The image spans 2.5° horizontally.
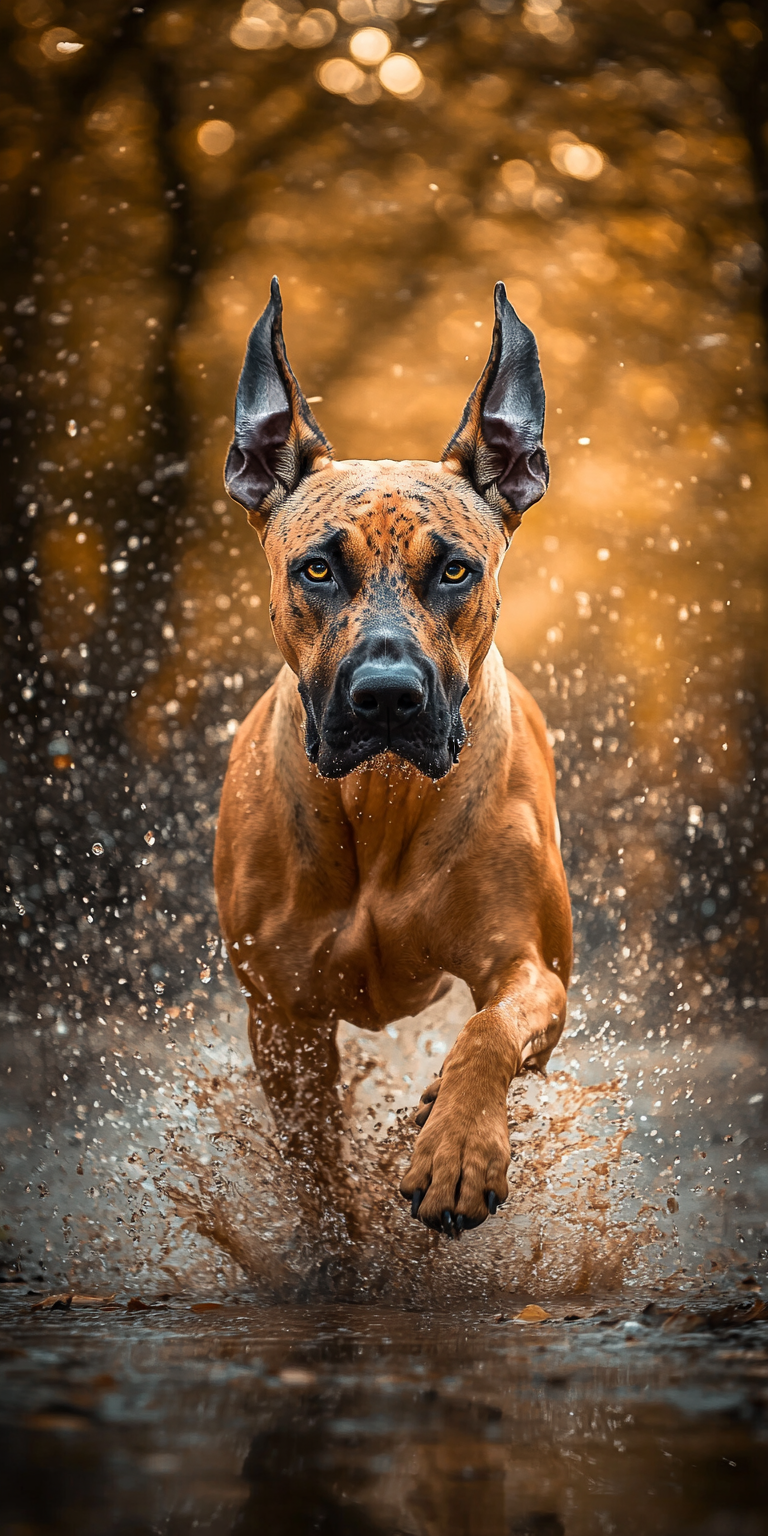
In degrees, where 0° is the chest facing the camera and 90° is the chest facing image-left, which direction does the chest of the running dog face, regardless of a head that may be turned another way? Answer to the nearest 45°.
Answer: approximately 0°

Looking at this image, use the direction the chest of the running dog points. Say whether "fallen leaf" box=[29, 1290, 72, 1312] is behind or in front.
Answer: in front
